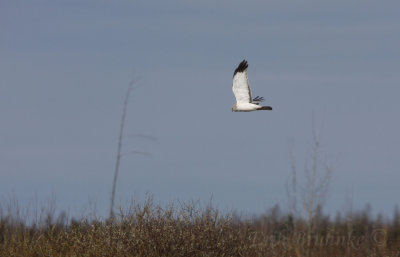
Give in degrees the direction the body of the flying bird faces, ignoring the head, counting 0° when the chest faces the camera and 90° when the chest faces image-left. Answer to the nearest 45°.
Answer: approximately 90°
